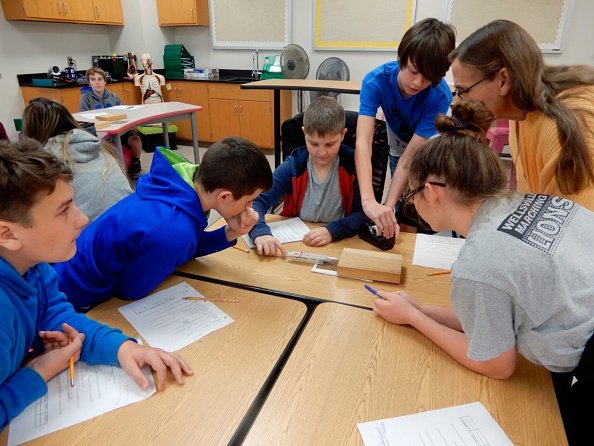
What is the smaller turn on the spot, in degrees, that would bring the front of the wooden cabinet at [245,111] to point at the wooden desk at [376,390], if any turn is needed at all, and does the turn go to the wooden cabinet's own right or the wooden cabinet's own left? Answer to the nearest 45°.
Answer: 0° — it already faces it

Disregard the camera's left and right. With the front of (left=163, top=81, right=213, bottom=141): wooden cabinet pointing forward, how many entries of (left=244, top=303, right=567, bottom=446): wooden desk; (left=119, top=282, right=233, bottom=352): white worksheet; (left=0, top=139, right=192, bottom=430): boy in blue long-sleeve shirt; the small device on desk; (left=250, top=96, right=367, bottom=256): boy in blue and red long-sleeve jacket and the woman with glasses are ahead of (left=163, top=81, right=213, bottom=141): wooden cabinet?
6

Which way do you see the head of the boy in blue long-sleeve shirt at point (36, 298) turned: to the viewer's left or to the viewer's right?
to the viewer's right

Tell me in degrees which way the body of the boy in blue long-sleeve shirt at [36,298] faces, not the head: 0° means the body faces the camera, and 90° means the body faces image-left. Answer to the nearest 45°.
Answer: approximately 270°

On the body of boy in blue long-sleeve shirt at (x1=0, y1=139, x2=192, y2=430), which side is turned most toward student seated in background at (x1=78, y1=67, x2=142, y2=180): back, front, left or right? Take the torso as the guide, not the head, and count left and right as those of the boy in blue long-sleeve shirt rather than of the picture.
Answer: left

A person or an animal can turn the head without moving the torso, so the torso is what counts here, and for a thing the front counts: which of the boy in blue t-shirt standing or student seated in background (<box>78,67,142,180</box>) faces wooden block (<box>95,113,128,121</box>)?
the student seated in background

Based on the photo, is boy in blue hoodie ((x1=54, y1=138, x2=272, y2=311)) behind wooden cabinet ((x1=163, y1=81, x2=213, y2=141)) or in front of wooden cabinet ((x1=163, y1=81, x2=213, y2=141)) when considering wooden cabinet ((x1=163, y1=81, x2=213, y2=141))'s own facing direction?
in front

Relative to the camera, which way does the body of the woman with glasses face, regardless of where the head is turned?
to the viewer's left

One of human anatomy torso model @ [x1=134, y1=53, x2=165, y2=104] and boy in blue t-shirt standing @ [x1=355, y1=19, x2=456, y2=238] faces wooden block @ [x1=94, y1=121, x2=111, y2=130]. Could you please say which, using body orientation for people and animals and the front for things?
the human anatomy torso model

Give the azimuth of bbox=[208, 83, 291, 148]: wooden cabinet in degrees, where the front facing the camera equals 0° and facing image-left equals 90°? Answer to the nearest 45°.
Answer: approximately 0°

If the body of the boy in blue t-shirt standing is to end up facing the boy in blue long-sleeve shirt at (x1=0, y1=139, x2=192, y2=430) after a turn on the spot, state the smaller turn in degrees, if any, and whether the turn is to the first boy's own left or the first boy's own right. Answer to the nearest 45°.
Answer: approximately 45° to the first boy's own right

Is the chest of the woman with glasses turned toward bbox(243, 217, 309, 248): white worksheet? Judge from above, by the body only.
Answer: yes
